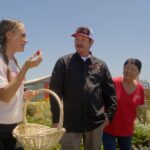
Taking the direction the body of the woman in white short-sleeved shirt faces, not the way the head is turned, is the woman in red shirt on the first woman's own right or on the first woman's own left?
on the first woman's own left

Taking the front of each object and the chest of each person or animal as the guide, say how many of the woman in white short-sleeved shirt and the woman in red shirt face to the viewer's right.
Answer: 1

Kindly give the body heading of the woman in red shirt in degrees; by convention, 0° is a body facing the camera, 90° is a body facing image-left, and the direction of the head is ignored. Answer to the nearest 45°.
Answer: approximately 0°

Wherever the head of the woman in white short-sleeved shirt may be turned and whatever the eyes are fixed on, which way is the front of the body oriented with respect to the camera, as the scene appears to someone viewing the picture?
to the viewer's right

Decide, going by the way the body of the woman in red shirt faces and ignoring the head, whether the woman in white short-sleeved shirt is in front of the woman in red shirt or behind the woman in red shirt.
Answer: in front

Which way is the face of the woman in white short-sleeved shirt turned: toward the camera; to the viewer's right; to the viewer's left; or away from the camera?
to the viewer's right

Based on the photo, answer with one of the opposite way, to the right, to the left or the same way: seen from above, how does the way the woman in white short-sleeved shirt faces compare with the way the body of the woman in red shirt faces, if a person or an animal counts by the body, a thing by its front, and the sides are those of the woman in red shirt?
to the left
